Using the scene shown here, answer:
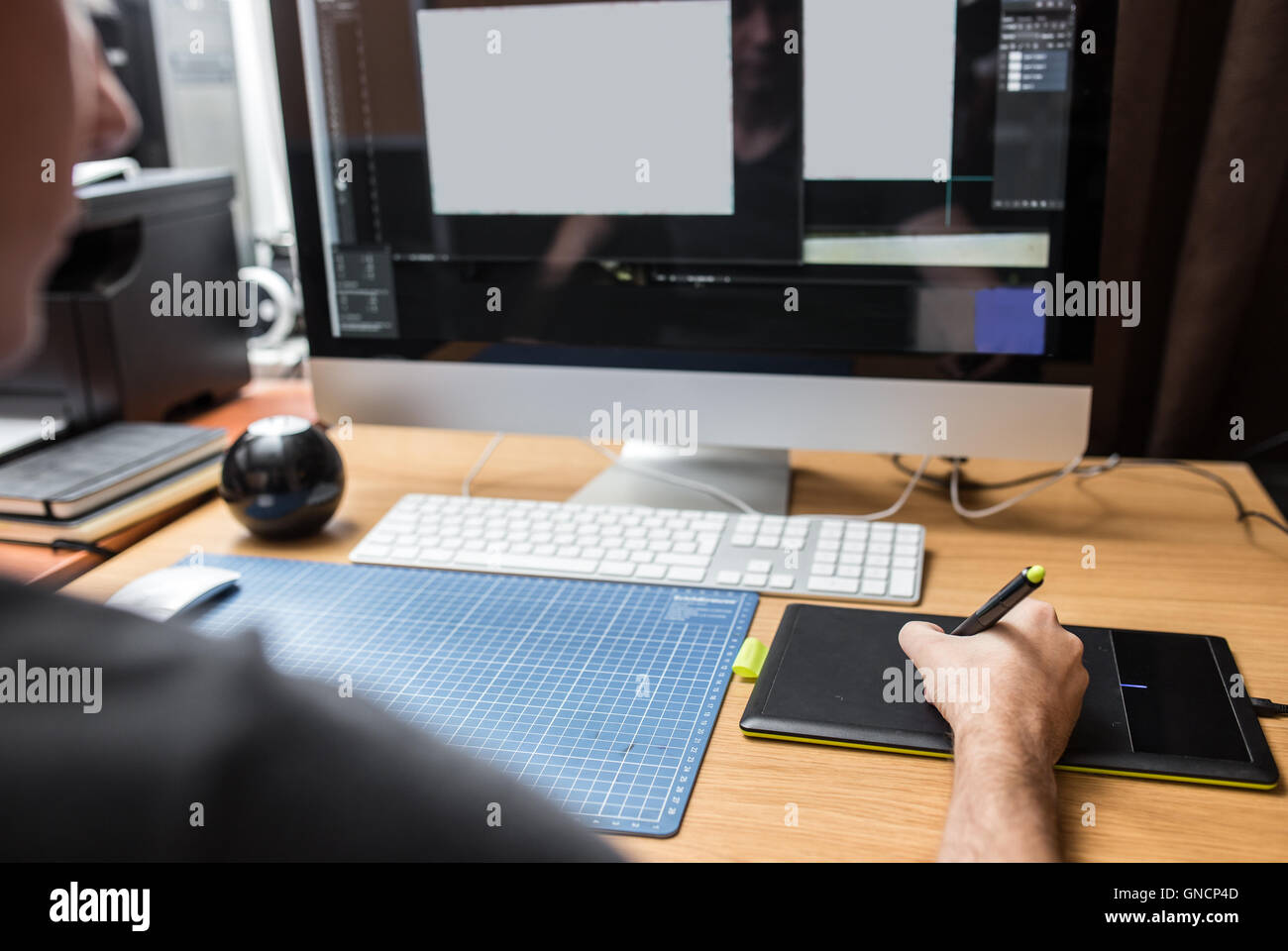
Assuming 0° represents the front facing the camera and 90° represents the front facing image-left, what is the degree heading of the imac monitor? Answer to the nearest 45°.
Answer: approximately 0°

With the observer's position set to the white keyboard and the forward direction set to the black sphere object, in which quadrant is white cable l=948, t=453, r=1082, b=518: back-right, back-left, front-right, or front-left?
back-right

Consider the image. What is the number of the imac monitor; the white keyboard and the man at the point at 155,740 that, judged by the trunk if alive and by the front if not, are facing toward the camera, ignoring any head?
2

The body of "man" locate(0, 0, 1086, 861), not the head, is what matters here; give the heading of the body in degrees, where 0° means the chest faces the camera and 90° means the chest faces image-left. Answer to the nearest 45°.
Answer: approximately 225°

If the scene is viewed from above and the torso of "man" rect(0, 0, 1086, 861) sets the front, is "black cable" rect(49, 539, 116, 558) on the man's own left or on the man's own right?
on the man's own left
